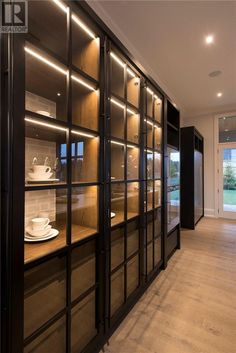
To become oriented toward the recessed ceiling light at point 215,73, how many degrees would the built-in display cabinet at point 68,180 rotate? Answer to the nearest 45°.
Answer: approximately 90° to its left

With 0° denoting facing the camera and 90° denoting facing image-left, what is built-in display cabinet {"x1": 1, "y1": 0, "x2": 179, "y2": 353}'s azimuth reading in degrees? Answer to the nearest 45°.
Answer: approximately 315°

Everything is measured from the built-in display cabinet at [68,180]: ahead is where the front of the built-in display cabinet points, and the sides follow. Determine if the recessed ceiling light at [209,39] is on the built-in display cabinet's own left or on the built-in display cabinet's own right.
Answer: on the built-in display cabinet's own left
